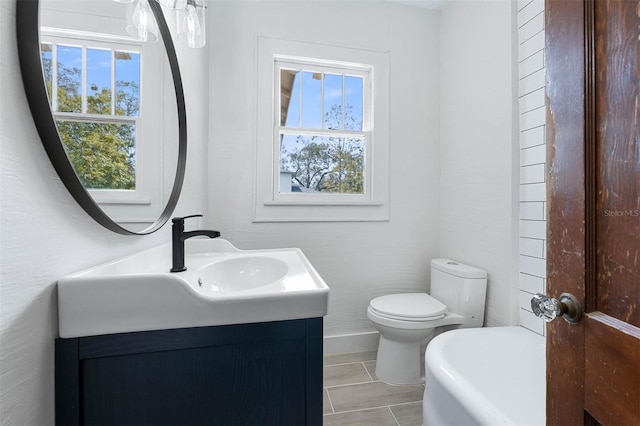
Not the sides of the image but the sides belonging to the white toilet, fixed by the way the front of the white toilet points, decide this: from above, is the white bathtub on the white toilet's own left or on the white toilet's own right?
on the white toilet's own left

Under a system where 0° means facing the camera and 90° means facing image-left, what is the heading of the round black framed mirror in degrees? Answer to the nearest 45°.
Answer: approximately 315°

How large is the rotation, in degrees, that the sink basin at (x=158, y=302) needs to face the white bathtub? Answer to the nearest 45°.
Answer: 0° — it already faces it

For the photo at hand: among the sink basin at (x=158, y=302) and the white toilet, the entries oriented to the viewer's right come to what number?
1

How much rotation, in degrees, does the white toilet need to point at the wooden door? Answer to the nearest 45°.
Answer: approximately 45° to its left

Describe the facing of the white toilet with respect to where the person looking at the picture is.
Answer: facing the viewer and to the left of the viewer

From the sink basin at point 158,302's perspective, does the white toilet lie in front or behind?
in front

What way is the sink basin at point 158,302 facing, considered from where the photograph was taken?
facing to the right of the viewer

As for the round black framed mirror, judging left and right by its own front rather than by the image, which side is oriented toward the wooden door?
front

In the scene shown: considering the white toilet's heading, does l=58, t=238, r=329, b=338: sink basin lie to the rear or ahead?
ahead

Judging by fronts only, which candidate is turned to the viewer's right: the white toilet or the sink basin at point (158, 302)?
the sink basin
